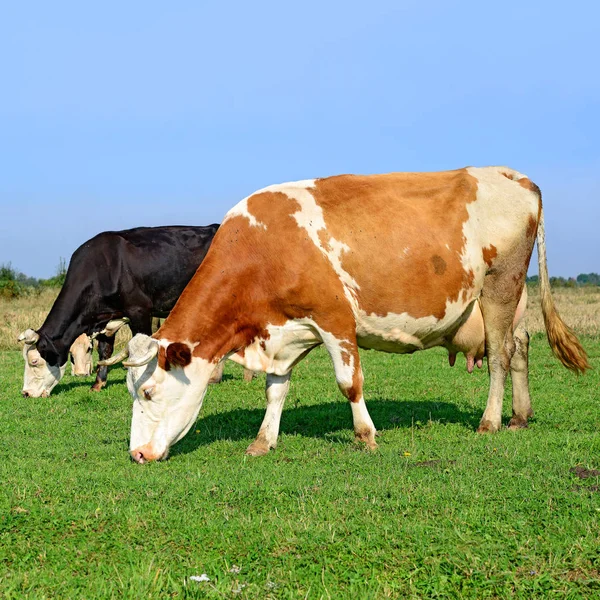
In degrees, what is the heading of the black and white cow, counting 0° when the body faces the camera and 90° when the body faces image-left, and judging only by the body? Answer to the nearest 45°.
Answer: approximately 90°

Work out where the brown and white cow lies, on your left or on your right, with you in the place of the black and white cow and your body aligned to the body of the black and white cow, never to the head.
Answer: on your left

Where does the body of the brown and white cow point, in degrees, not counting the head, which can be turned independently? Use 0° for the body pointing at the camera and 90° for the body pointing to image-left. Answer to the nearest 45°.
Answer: approximately 90°

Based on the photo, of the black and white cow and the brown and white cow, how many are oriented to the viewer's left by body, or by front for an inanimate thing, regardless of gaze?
2
